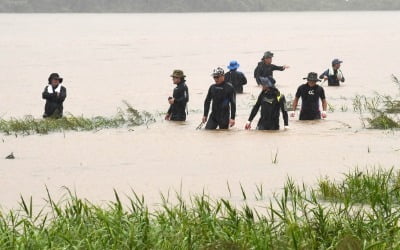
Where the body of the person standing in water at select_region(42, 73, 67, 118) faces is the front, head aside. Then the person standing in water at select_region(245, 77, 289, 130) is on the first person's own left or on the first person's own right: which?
on the first person's own left

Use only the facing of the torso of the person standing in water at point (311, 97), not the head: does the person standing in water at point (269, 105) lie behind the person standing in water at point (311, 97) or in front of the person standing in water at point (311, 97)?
in front

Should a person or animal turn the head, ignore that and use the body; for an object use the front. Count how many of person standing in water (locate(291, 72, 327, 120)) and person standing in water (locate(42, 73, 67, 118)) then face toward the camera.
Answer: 2

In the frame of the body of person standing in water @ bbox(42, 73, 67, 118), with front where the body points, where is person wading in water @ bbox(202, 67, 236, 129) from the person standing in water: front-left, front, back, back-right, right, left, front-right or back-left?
front-left

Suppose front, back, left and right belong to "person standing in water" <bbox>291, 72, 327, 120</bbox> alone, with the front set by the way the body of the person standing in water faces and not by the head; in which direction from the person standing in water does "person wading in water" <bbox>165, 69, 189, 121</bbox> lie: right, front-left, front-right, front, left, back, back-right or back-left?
right

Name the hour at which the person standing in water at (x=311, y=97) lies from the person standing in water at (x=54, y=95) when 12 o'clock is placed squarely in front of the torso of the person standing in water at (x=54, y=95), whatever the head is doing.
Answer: the person standing in water at (x=311, y=97) is roughly at 10 o'clock from the person standing in water at (x=54, y=95).

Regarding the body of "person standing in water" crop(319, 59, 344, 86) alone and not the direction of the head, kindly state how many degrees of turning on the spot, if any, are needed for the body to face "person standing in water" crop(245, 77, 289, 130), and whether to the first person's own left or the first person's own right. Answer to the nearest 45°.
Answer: approximately 45° to the first person's own right

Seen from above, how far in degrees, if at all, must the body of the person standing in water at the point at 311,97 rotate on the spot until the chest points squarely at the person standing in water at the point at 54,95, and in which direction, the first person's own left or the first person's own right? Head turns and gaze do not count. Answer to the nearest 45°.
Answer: approximately 90° to the first person's own right

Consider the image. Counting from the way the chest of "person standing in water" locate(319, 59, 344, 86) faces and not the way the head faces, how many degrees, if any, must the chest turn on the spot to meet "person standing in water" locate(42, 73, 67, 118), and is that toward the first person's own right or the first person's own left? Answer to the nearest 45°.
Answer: approximately 90° to the first person's own right
